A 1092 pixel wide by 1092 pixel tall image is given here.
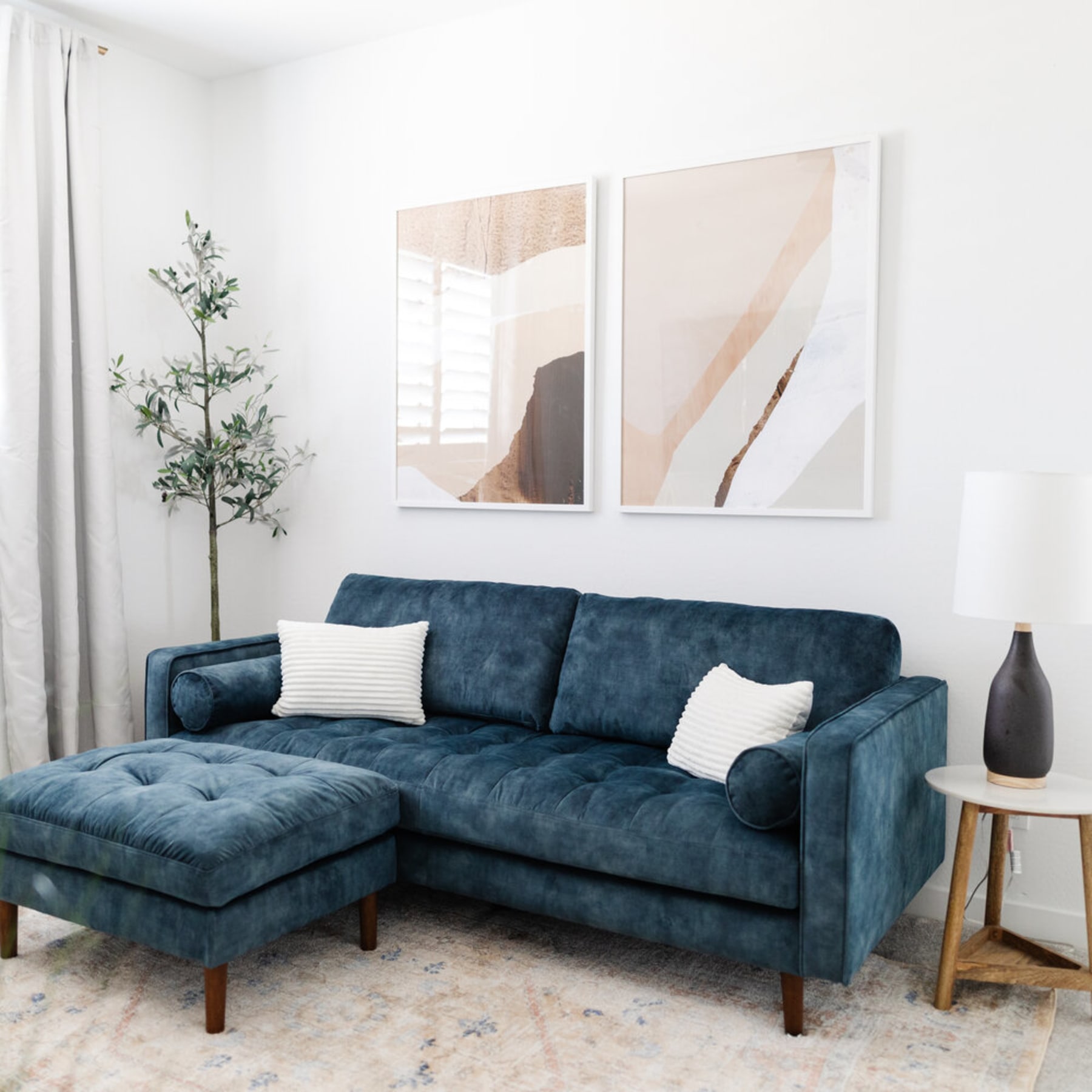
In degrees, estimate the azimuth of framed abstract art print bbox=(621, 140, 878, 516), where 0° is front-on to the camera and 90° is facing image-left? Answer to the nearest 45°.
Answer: approximately 45°

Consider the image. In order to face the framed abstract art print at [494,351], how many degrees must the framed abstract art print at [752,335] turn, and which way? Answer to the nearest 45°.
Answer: approximately 45° to its right

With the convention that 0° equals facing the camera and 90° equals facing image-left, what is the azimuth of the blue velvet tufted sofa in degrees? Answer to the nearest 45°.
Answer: approximately 45°

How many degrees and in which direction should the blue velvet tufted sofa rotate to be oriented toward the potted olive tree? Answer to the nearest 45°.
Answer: approximately 90° to its right

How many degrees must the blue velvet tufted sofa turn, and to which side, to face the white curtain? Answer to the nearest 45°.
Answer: approximately 90° to its right

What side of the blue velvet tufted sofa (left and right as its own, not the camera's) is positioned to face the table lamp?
left
